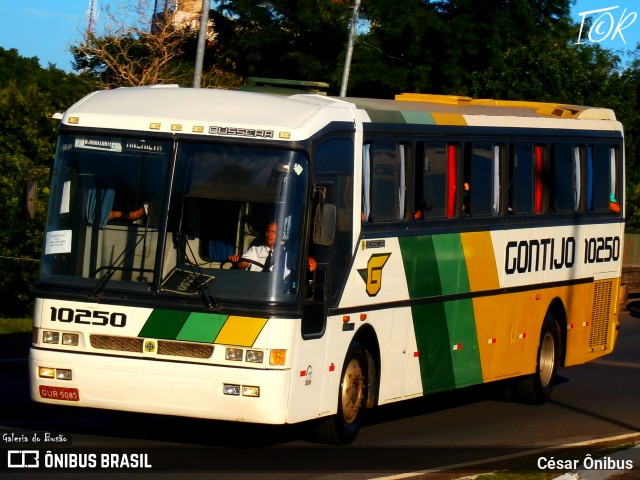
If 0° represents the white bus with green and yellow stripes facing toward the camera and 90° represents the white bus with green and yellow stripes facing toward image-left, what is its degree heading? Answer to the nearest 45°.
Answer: approximately 45°

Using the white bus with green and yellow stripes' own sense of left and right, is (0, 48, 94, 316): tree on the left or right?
on its right

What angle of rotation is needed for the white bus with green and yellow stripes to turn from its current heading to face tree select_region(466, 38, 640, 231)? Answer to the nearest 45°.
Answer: approximately 135° to its right
